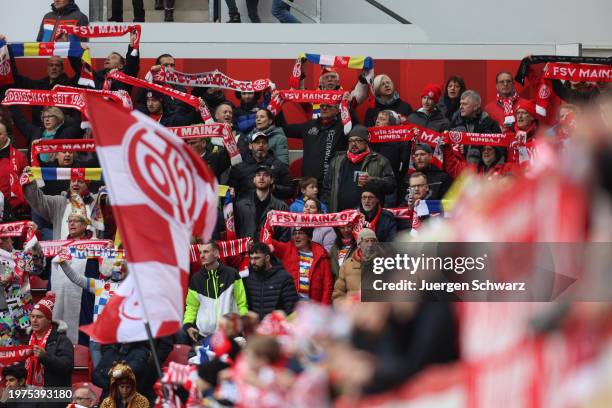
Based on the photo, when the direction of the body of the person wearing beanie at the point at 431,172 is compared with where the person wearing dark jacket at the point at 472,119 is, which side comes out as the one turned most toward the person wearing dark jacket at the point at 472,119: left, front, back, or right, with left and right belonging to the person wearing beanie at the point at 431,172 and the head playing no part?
back

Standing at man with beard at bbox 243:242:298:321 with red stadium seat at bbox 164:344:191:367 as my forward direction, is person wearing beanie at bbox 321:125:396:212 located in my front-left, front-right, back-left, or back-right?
back-right

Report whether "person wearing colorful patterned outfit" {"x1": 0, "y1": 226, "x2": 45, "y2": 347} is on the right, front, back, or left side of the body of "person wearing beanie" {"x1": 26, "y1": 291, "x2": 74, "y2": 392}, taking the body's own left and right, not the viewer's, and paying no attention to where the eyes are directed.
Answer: right

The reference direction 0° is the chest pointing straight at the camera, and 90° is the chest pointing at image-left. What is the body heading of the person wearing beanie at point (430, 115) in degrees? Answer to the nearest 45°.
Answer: approximately 45°

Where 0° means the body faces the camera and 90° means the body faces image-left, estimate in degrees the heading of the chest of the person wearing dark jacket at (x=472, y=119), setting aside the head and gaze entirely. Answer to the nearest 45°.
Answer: approximately 45°

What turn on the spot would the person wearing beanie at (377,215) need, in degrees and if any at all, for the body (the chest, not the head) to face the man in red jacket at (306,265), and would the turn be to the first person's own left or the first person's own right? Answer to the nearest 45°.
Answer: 0° — they already face them

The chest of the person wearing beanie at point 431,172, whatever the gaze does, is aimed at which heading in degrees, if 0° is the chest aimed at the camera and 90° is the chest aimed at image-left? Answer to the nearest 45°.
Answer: approximately 45°

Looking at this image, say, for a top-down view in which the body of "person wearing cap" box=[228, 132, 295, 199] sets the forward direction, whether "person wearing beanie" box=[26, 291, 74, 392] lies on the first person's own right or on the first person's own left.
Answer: on the first person's own right
